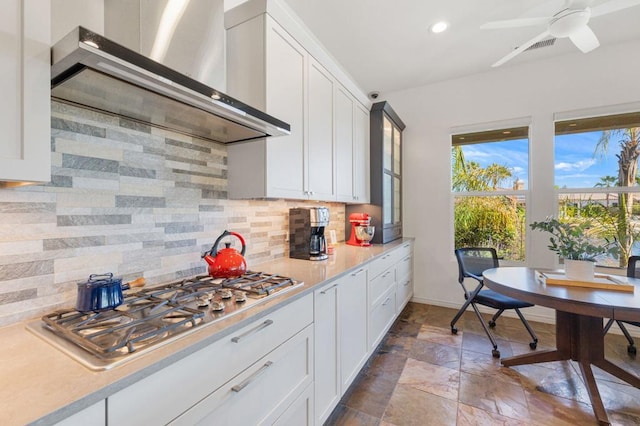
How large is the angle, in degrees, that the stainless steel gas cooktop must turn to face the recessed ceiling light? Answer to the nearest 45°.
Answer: approximately 45° to its left

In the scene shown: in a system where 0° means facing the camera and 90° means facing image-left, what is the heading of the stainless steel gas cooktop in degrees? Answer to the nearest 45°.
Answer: approximately 315°

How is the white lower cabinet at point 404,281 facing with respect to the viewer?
to the viewer's right

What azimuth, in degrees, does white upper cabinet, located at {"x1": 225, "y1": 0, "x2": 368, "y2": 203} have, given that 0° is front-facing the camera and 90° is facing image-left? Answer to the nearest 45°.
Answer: approximately 315°

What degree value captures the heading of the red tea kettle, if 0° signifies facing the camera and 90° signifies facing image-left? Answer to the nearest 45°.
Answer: approximately 90°

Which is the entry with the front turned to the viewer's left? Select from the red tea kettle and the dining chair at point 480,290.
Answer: the red tea kettle

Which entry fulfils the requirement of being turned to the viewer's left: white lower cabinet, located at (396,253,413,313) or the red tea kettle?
the red tea kettle

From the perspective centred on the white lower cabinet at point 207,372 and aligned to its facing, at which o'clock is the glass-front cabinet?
The glass-front cabinet is roughly at 9 o'clock from the white lower cabinet.

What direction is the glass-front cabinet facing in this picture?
to the viewer's right
